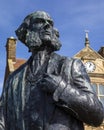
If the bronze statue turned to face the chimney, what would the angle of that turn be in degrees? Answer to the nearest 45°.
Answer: approximately 180°

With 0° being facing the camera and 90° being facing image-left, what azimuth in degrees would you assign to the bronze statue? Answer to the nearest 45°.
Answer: approximately 0°

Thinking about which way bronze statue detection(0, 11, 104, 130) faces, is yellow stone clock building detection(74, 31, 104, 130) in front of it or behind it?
behind

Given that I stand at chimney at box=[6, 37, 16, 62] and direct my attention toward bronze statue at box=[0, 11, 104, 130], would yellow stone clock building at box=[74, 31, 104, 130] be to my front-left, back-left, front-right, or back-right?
front-left
